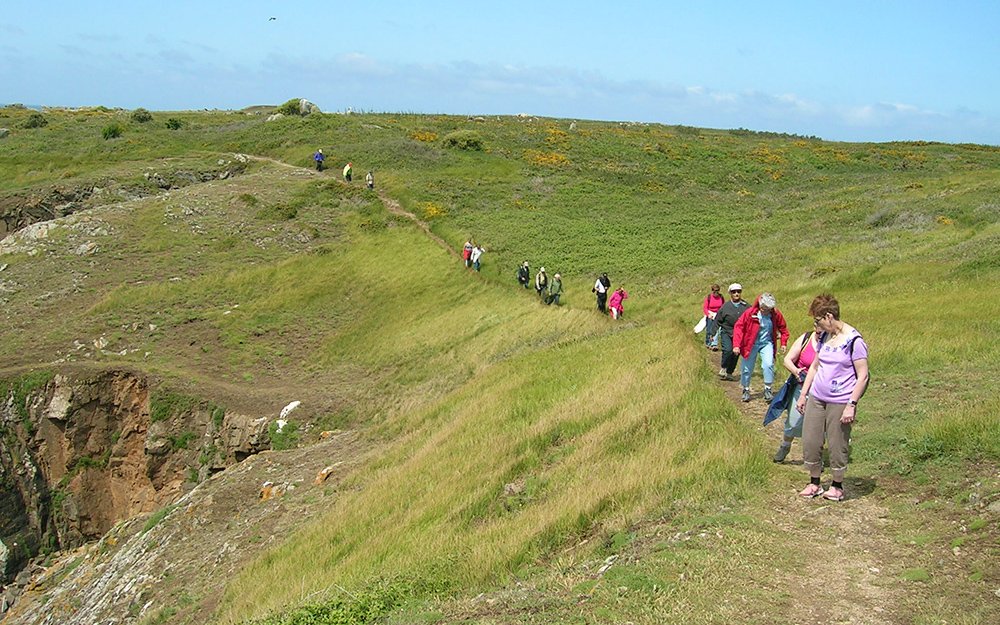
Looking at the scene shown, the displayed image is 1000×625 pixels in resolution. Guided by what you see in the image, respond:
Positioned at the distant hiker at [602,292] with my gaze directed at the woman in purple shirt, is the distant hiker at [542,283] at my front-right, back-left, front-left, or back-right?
back-right

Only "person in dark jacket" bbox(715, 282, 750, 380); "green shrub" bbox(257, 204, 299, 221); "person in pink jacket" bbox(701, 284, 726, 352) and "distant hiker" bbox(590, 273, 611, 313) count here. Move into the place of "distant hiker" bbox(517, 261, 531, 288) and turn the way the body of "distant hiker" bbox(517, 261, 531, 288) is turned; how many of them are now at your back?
1

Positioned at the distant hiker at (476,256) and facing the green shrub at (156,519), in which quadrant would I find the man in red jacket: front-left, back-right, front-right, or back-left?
front-left

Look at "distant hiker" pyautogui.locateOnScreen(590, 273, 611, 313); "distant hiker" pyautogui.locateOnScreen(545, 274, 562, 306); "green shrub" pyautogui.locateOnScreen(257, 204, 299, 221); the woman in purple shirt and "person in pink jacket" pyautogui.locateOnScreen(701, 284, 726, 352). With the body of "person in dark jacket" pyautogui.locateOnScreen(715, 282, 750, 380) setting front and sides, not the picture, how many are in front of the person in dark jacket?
1

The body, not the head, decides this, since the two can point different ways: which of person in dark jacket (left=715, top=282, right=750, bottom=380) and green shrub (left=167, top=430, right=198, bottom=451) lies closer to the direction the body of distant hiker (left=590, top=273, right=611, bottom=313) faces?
the person in dark jacket

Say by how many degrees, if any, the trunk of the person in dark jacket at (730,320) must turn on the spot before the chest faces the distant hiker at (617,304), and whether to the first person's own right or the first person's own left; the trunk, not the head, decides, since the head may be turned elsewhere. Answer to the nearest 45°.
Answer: approximately 180°

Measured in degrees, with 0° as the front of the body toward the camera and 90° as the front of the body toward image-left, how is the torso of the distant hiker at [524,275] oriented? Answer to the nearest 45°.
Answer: approximately 315°

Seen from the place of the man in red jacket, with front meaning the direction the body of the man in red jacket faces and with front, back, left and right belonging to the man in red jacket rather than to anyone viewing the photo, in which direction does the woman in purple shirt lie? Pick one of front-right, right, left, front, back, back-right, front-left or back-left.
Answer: front

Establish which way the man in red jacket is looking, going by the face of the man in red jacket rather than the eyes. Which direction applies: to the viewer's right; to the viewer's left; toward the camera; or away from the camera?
toward the camera

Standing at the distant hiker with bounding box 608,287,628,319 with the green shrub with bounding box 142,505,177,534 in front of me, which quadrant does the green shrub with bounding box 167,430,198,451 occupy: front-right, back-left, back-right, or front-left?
front-right

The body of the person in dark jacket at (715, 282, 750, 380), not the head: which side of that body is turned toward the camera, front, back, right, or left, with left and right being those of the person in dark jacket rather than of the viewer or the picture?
front

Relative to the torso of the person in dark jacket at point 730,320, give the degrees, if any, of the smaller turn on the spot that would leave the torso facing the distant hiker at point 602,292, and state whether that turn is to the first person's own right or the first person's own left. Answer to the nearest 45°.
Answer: approximately 180°

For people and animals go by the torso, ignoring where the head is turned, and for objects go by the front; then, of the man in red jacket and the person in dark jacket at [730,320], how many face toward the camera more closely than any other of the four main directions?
2

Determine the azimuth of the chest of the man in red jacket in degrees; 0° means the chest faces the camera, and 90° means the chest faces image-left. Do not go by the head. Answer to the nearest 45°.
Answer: approximately 0°
